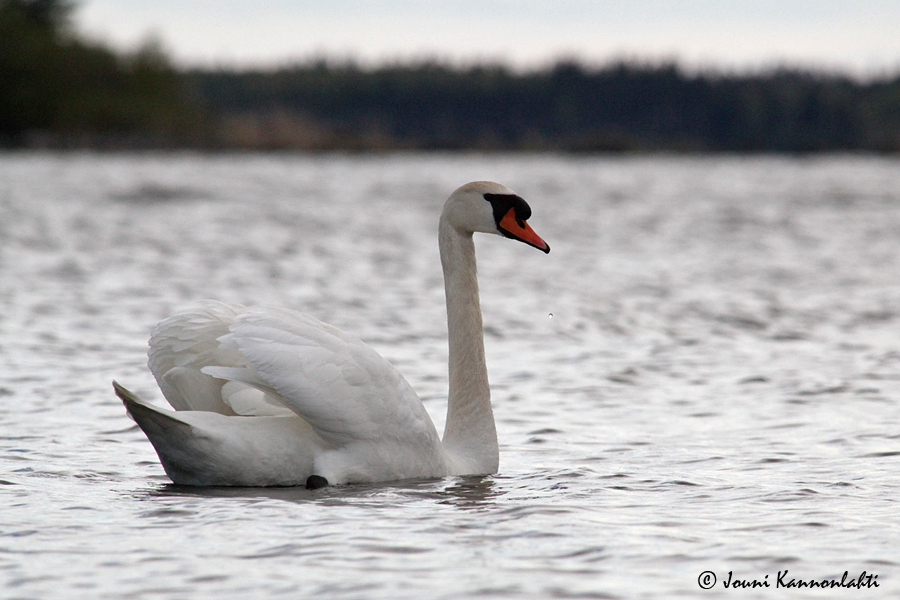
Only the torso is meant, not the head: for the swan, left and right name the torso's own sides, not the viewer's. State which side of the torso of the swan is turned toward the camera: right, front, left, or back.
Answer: right
